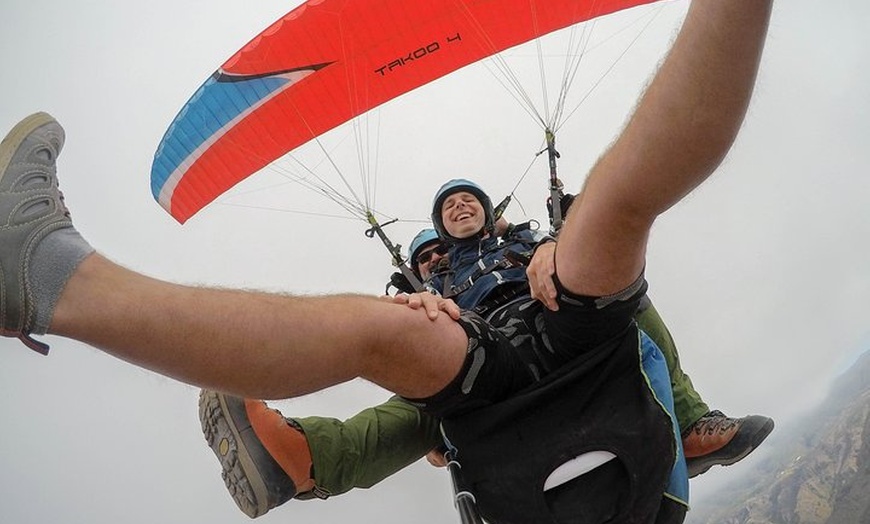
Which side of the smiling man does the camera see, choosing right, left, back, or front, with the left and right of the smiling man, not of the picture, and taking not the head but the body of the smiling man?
front

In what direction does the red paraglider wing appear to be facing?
toward the camera
